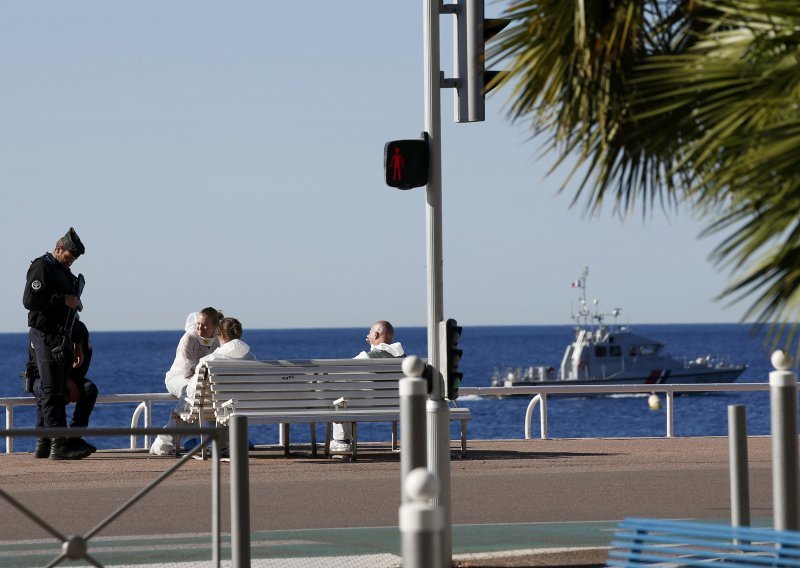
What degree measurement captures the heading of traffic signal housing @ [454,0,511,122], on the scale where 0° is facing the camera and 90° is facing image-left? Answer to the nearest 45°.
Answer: approximately 270°

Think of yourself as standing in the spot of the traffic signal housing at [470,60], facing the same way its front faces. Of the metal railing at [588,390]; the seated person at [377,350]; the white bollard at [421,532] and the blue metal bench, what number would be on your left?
2

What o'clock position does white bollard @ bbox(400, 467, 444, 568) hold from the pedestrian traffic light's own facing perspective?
The white bollard is roughly at 12 o'clock from the pedestrian traffic light.

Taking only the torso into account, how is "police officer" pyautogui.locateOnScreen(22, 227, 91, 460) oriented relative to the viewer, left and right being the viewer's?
facing to the right of the viewer

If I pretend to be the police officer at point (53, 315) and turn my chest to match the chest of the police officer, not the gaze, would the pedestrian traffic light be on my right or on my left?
on my right

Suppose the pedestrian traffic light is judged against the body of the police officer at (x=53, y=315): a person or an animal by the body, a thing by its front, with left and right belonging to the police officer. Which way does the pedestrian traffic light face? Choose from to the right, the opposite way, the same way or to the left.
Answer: to the right

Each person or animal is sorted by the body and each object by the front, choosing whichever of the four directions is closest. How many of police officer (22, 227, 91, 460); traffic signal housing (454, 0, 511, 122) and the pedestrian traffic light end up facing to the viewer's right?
2

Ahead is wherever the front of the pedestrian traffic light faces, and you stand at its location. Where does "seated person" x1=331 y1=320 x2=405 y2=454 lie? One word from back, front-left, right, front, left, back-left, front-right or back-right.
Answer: back

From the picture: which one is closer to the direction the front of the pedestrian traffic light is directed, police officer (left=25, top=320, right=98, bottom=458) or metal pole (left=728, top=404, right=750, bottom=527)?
the metal pole
